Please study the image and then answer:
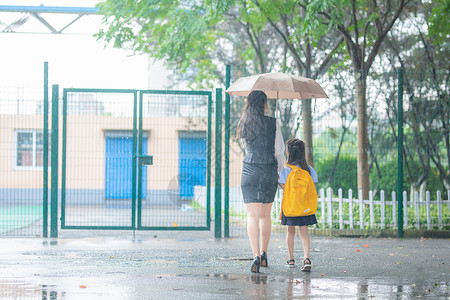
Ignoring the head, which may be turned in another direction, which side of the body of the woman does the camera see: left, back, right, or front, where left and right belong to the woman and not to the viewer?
back

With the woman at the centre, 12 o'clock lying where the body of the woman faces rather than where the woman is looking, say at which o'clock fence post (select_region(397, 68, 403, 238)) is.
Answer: The fence post is roughly at 1 o'clock from the woman.

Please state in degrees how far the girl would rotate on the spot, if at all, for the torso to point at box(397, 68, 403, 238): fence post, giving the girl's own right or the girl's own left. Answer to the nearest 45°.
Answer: approximately 45° to the girl's own right

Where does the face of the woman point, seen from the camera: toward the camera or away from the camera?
away from the camera

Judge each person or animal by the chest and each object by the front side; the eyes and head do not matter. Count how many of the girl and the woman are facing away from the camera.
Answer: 2

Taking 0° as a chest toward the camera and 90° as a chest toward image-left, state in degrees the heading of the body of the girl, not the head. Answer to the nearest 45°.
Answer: approximately 180°

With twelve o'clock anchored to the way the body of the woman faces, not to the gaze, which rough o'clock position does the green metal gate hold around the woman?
The green metal gate is roughly at 11 o'clock from the woman.
